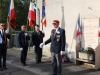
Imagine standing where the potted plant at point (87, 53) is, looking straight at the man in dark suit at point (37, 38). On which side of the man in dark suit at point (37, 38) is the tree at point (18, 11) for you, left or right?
right

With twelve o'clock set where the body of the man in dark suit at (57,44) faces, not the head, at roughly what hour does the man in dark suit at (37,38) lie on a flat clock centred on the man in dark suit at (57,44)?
the man in dark suit at (37,38) is roughly at 4 o'clock from the man in dark suit at (57,44).

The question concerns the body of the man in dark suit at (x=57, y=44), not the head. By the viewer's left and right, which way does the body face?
facing the viewer and to the left of the viewer

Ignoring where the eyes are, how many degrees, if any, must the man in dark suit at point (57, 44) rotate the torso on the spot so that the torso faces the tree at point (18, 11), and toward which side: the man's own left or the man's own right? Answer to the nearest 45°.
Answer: approximately 135° to the man's own right

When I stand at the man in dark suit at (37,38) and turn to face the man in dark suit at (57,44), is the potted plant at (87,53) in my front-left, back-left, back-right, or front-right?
front-left

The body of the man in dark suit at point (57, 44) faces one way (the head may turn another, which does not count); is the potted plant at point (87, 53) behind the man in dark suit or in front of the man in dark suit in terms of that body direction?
behind

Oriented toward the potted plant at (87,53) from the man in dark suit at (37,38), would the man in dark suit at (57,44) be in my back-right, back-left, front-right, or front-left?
front-right
